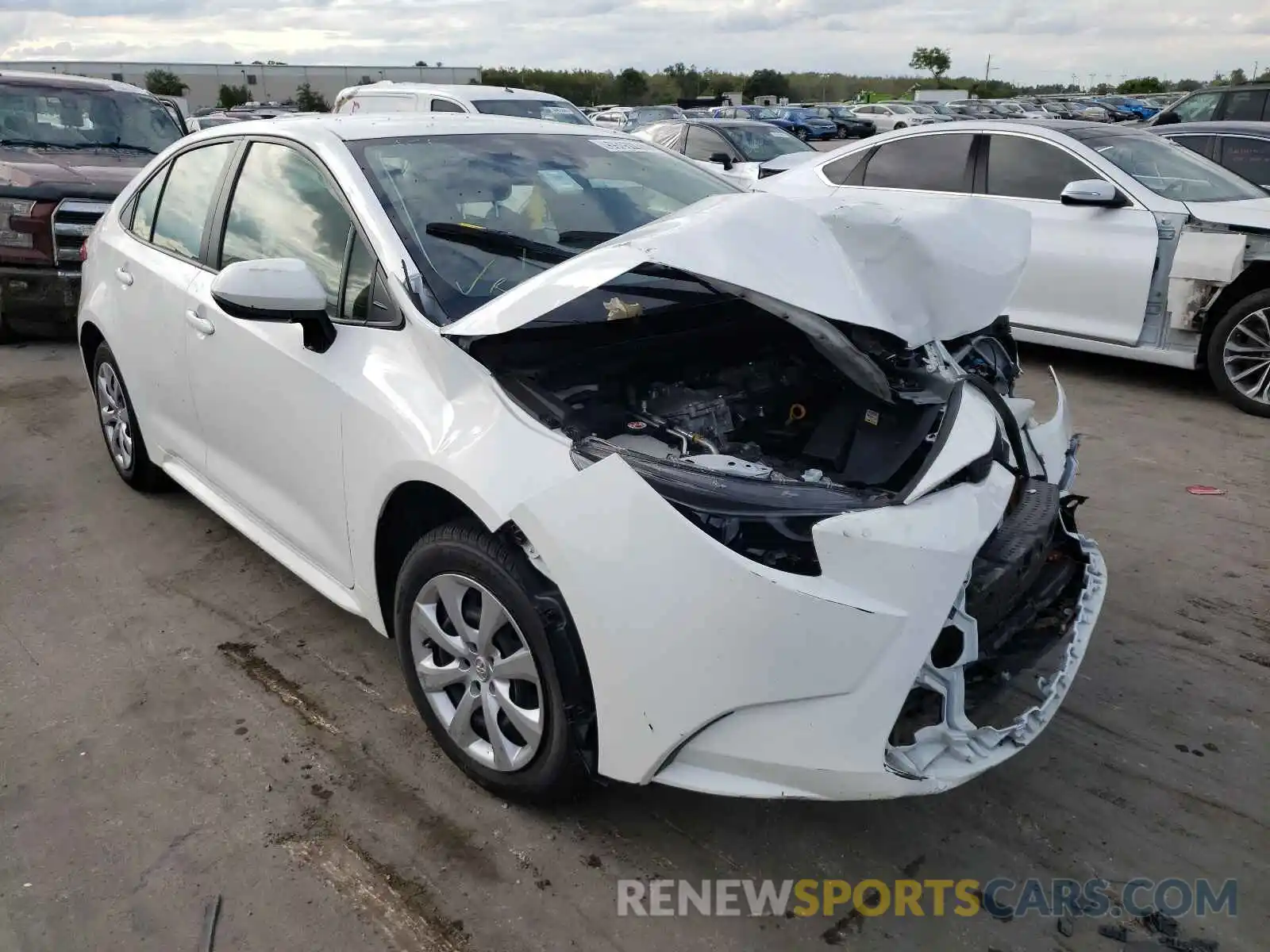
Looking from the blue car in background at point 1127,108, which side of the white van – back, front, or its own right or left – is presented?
left

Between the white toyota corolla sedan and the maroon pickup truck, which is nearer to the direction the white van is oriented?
the white toyota corolla sedan

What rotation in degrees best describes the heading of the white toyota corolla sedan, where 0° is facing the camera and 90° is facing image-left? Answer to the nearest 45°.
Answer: approximately 315°

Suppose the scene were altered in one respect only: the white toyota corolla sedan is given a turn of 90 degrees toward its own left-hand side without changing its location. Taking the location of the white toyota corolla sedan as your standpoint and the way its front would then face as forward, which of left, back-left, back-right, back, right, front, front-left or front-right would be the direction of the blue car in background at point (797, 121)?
front-left

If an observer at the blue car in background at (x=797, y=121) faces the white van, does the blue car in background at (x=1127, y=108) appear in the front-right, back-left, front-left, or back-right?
back-left

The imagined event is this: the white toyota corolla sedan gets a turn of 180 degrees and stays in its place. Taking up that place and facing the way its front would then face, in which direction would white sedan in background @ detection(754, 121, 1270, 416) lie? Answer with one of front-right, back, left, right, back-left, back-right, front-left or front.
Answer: right

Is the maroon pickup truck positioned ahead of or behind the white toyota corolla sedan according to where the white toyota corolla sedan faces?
behind

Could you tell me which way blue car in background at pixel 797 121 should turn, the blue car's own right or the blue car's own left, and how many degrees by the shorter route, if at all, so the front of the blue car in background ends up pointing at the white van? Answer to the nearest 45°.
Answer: approximately 45° to the blue car's own right

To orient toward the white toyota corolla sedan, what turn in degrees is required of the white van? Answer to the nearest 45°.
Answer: approximately 45° to its right
